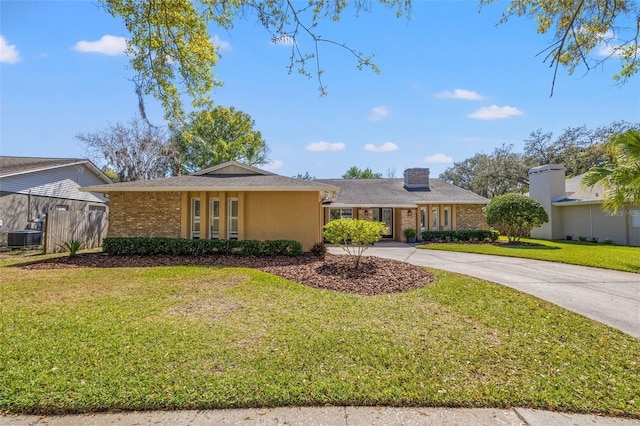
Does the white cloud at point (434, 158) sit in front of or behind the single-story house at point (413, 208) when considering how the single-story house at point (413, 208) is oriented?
behind

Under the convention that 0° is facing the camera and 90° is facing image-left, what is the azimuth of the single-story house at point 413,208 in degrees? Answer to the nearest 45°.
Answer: approximately 0°

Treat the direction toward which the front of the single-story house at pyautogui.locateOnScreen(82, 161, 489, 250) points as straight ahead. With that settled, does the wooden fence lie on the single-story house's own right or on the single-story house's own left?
on the single-story house's own right

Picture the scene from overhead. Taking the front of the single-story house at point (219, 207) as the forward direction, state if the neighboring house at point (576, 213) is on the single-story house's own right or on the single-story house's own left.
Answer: on the single-story house's own left

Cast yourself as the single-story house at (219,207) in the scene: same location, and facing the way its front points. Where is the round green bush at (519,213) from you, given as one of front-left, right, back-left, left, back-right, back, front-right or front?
left
